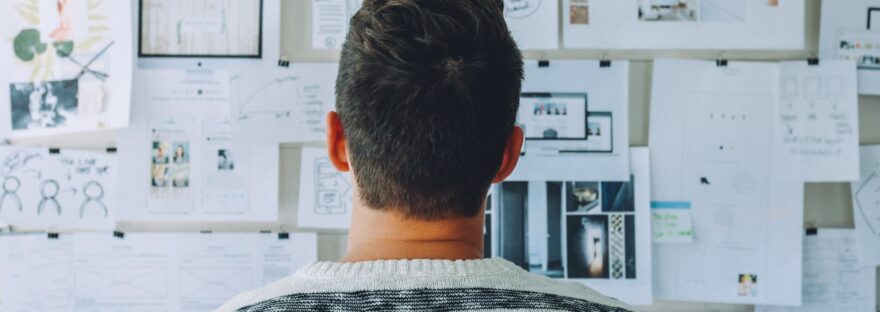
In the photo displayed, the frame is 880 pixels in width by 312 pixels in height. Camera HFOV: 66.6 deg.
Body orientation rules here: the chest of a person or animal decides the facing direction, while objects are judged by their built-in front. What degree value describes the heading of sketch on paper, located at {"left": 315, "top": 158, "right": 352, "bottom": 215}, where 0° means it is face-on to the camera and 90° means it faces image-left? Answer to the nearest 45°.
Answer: approximately 0°

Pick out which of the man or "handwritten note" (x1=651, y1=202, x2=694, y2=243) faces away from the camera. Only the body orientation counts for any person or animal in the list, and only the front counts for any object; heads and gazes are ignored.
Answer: the man

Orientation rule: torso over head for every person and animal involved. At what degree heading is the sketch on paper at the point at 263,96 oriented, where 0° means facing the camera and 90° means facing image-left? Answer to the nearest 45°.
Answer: approximately 0°

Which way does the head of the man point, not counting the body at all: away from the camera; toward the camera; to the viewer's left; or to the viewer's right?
away from the camera

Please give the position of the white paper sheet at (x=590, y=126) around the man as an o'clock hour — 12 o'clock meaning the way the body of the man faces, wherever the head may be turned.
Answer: The white paper sheet is roughly at 1 o'clock from the man.

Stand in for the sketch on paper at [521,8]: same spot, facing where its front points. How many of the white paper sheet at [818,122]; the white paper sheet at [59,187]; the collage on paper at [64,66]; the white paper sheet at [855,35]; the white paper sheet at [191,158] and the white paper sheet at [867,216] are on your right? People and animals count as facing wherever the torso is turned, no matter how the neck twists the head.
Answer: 3

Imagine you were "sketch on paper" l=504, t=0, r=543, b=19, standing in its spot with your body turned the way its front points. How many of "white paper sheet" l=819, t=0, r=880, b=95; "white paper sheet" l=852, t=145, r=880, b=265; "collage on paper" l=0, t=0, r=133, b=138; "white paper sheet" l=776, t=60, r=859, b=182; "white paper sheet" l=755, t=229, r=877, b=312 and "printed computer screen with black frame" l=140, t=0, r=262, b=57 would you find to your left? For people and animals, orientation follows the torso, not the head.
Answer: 4

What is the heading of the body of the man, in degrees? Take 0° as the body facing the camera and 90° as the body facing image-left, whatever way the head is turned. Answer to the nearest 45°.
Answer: approximately 180°

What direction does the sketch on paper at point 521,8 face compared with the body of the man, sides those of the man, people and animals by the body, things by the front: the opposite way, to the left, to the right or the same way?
the opposite way
